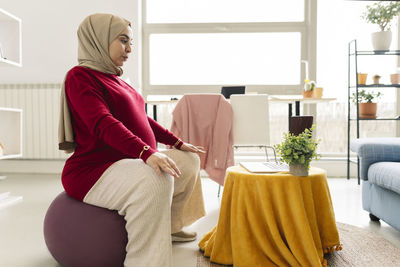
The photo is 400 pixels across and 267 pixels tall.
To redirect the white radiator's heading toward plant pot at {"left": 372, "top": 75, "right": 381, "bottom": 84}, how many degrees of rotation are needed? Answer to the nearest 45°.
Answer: approximately 45° to its left

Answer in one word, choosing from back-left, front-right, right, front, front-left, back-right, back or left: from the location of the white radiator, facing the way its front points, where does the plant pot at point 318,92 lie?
front-left

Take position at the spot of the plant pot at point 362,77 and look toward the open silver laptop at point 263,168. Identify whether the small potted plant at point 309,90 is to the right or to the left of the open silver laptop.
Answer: right

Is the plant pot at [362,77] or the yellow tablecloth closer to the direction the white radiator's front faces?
the yellow tablecloth

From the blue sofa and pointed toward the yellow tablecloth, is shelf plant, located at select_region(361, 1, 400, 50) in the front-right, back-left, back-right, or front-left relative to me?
back-right

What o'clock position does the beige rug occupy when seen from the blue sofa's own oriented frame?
The beige rug is roughly at 11 o'clock from the blue sofa.

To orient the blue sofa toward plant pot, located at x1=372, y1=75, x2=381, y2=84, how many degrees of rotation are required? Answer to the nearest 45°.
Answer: approximately 135° to its right

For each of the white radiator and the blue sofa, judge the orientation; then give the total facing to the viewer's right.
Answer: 0

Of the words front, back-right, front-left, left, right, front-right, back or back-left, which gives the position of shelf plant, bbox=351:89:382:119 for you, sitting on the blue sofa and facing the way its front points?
back-right

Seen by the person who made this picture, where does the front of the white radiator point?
facing the viewer

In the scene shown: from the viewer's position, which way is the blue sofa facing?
facing the viewer and to the left of the viewer

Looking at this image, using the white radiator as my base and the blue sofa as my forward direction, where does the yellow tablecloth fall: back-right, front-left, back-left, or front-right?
front-right

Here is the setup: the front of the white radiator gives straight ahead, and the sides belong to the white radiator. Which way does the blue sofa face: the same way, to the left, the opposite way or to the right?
to the right

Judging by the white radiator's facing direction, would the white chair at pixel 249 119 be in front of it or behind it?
in front

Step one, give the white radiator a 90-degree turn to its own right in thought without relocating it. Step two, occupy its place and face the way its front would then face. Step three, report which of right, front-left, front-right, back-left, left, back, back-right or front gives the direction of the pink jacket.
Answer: back-left

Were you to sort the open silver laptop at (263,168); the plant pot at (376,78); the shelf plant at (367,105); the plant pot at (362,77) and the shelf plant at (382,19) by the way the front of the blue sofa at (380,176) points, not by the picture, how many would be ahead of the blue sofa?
1

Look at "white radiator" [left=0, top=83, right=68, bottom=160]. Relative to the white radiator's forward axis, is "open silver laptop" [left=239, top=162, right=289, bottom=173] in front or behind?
in front

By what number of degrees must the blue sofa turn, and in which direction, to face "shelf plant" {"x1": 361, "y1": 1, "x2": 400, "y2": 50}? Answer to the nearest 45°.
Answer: approximately 135° to its right

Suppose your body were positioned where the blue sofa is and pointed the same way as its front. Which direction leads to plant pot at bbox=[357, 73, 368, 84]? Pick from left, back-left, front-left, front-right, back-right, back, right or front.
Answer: back-right
